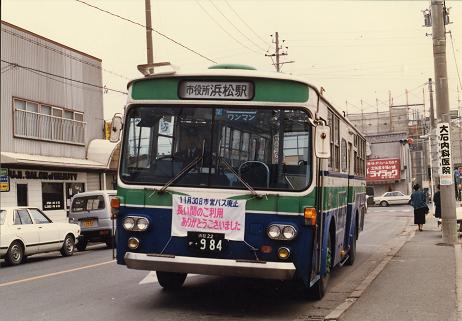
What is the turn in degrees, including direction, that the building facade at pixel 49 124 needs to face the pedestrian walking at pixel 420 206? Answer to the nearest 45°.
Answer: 0° — it already faces them

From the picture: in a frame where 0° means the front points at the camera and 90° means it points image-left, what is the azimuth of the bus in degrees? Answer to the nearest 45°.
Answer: approximately 0°

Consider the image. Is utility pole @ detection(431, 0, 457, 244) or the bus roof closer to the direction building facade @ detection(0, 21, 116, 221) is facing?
the utility pole

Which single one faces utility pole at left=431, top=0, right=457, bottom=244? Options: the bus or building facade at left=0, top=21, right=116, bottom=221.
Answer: the building facade

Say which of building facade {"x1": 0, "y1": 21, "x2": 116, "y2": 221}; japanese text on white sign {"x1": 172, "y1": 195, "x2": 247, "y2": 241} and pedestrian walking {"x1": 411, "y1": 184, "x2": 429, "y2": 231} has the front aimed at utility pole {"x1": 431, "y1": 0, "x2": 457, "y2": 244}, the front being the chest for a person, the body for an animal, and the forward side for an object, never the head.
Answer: the building facade

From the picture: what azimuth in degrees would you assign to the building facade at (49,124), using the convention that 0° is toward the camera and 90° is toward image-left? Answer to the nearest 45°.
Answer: approximately 315°

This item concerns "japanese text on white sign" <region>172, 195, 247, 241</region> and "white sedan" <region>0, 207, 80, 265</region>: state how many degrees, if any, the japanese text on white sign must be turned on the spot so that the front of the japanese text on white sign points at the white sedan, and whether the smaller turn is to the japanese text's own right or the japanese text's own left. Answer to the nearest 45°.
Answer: approximately 135° to the japanese text's own right

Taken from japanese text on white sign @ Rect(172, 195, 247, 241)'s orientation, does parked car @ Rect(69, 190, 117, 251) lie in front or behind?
behind
